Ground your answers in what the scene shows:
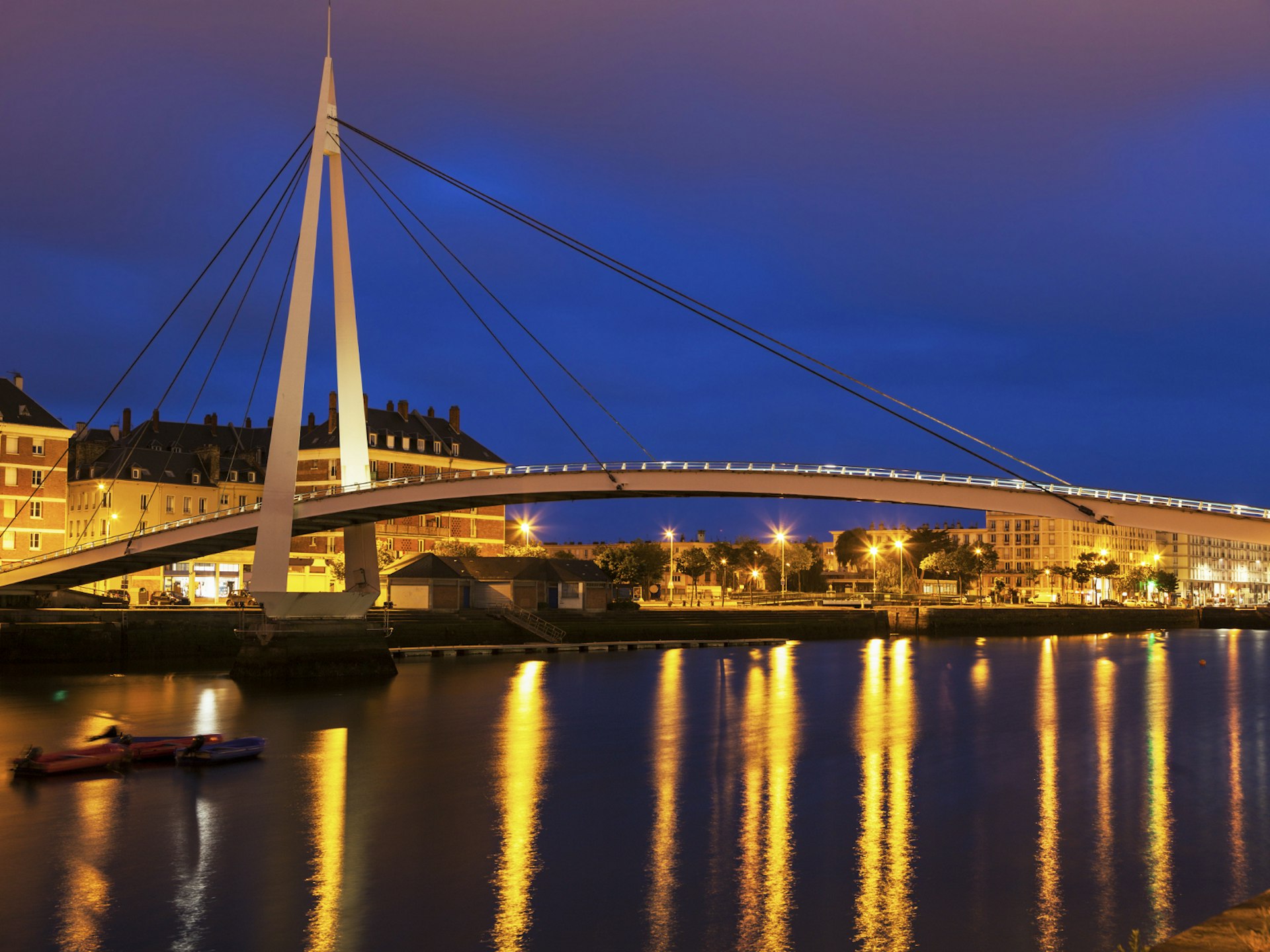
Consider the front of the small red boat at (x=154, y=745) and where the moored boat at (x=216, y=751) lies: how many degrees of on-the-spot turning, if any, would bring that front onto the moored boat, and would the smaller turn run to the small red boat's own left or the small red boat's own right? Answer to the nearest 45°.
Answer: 0° — it already faces it

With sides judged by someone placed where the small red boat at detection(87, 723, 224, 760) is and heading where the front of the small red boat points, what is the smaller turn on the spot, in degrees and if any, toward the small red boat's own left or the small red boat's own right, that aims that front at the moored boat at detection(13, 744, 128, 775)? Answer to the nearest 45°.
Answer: approximately 135° to the small red boat's own right

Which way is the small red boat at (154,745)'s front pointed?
to the viewer's right
